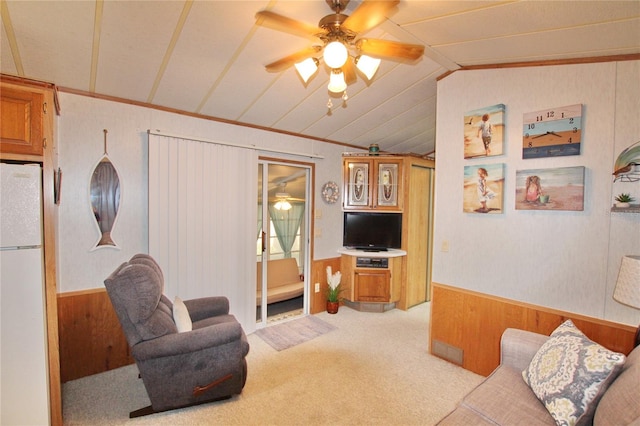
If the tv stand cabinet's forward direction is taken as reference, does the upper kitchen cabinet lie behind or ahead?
ahead

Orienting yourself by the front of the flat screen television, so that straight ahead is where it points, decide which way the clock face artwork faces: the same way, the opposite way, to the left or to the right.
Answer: to the right

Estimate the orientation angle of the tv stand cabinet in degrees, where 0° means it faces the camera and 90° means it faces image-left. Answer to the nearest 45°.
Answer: approximately 0°

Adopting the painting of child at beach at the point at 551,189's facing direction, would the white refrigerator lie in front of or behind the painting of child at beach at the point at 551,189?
in front

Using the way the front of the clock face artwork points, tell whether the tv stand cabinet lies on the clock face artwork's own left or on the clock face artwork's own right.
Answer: on the clock face artwork's own right

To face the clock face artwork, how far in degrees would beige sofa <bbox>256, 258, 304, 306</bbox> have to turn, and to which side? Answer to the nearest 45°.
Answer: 0° — it already faces it

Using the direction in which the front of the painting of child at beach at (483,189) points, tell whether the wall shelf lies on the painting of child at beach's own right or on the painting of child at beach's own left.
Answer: on the painting of child at beach's own left

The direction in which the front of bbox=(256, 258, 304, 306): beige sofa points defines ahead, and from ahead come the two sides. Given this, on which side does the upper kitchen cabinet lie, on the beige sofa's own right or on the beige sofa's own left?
on the beige sofa's own right

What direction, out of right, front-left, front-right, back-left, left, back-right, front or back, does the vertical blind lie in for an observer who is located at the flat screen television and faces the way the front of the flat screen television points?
front-right

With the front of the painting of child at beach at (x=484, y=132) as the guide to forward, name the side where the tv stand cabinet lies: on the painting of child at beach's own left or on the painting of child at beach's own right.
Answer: on the painting of child at beach's own right

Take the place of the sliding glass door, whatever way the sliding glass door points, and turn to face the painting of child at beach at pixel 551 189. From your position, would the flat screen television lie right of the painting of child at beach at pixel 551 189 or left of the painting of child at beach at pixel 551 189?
left

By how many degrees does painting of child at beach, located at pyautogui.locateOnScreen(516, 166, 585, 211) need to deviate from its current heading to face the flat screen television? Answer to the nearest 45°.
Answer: approximately 90° to its right

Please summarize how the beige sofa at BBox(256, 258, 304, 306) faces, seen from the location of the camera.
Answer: facing the viewer and to the right of the viewer

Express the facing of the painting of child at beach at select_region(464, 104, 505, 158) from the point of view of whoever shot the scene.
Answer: facing the viewer and to the left of the viewer

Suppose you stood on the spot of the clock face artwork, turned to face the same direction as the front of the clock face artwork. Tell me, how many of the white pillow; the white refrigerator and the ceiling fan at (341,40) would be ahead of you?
3
